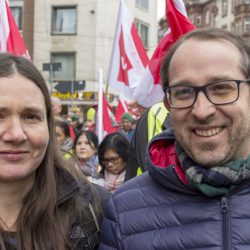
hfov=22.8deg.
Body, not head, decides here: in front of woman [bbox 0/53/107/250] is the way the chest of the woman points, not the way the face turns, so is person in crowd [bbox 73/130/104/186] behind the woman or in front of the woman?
behind

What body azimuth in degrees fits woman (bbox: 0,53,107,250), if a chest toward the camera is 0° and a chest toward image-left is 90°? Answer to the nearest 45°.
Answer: approximately 0°

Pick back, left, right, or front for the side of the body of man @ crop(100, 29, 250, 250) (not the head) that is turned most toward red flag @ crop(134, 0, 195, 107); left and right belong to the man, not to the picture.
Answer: back

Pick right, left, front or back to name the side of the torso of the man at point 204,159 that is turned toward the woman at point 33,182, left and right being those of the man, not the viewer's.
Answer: right

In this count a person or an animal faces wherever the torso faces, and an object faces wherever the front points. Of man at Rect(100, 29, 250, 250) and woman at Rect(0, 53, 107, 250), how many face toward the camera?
2

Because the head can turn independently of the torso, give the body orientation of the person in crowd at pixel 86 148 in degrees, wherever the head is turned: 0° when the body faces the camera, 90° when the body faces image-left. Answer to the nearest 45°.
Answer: approximately 45°
